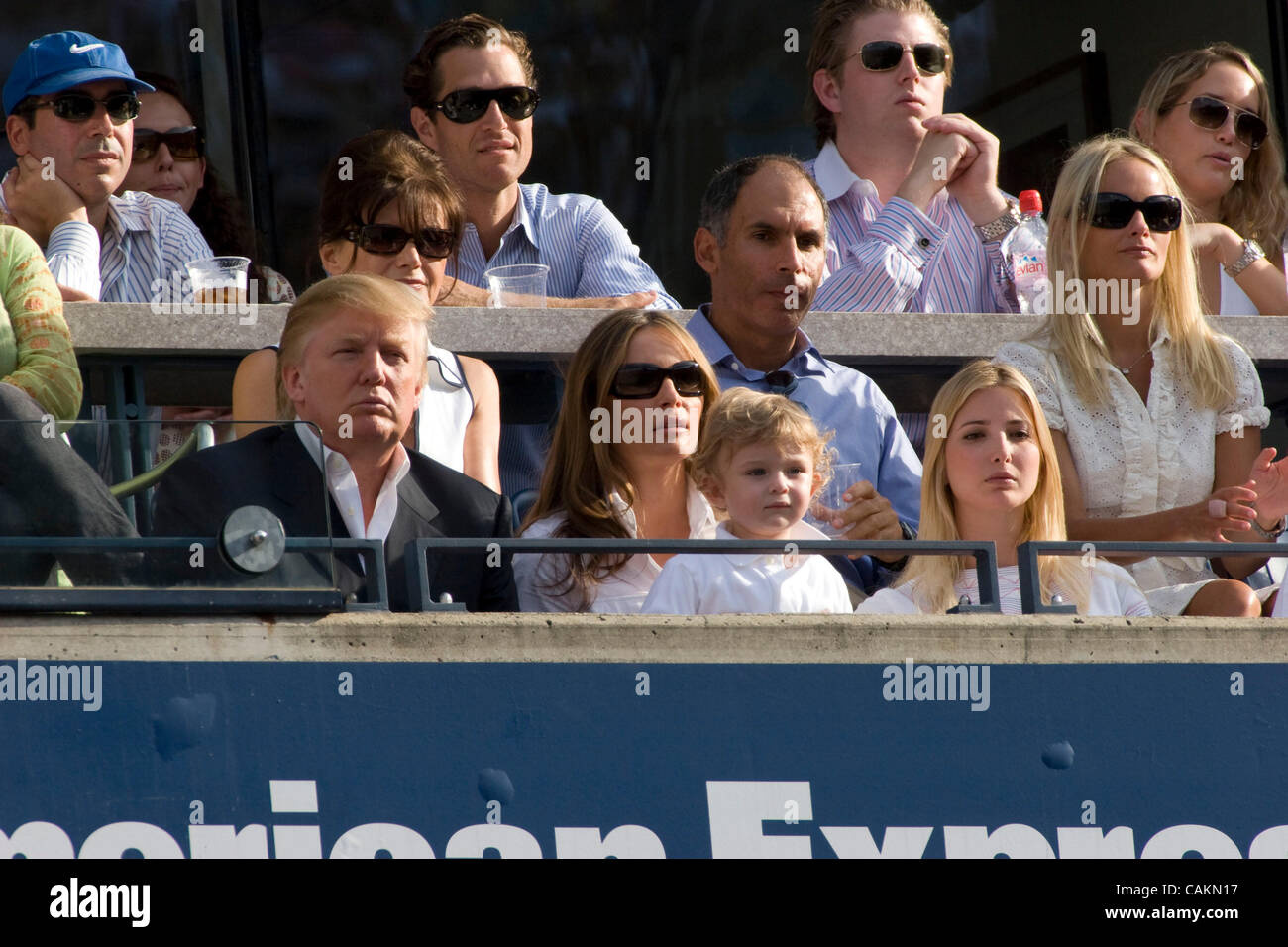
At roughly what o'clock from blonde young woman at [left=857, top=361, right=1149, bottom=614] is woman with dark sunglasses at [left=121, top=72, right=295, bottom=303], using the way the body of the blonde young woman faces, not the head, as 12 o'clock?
The woman with dark sunglasses is roughly at 4 o'clock from the blonde young woman.

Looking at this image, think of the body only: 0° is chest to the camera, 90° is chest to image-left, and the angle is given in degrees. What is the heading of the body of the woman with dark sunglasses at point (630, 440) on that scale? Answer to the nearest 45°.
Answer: approximately 315°

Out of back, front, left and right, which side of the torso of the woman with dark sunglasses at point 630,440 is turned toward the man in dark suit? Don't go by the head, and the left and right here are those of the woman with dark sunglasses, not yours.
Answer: right

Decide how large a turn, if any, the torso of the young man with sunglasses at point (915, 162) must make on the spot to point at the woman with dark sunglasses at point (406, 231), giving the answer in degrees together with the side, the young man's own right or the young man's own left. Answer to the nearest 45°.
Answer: approximately 90° to the young man's own right

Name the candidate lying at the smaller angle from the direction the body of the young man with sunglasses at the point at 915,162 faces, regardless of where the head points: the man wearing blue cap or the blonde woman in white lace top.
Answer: the blonde woman in white lace top

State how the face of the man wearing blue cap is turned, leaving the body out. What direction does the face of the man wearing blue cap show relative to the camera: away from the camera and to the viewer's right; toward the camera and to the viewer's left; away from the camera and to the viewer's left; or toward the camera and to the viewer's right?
toward the camera and to the viewer's right

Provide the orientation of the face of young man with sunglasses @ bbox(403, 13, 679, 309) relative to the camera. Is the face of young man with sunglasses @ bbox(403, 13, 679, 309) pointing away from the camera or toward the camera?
toward the camera

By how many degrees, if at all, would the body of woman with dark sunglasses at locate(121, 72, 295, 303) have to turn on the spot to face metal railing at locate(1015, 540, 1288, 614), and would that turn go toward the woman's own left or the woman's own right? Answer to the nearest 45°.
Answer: approximately 45° to the woman's own left

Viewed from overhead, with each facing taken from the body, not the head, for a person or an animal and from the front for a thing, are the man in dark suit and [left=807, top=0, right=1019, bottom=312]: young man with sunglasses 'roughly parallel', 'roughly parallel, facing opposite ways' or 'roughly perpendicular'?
roughly parallel

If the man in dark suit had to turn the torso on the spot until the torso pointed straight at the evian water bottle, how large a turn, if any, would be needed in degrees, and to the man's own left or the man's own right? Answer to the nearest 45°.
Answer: approximately 90° to the man's own left

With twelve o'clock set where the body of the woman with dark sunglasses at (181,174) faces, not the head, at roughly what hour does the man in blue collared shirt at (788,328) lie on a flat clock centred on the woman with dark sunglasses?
The man in blue collared shirt is roughly at 10 o'clock from the woman with dark sunglasses.

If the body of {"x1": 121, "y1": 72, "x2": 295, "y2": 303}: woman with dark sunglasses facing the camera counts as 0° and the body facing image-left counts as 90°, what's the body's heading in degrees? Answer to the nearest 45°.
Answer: approximately 0°

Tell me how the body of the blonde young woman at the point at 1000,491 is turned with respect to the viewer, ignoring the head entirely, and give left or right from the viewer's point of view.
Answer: facing the viewer

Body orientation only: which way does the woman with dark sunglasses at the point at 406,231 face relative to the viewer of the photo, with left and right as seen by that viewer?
facing the viewer and to the right of the viewer

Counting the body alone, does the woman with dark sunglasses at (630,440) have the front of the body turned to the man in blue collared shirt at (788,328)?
no

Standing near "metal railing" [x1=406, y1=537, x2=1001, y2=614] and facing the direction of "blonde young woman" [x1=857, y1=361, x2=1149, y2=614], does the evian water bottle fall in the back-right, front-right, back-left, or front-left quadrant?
front-left

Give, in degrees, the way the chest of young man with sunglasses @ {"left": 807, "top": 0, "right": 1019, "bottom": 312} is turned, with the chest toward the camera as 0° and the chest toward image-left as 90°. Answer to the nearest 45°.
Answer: approximately 315°

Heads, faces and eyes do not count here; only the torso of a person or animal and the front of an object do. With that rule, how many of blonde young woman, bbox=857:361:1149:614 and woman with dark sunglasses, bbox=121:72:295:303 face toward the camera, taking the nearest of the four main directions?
2
